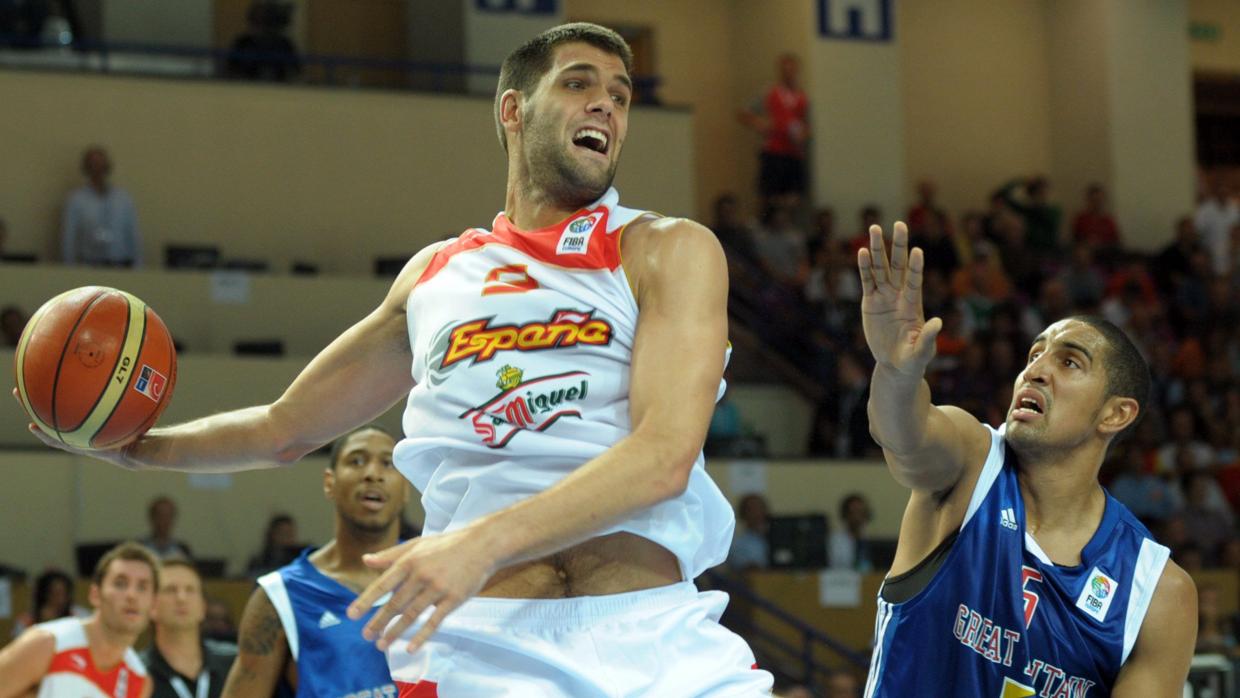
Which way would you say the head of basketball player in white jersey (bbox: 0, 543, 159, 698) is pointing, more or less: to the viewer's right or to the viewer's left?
to the viewer's right

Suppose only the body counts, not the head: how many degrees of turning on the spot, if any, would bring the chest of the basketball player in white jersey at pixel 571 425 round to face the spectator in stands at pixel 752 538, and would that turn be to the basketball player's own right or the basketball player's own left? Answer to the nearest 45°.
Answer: approximately 180°

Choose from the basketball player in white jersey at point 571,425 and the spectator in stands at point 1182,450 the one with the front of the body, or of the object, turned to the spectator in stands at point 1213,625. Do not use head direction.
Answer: the spectator in stands at point 1182,450

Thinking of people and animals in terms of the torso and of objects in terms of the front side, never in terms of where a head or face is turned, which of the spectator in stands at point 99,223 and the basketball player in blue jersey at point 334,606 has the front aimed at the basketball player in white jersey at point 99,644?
the spectator in stands

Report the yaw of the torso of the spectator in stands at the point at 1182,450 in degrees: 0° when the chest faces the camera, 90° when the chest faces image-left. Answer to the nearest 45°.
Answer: approximately 0°

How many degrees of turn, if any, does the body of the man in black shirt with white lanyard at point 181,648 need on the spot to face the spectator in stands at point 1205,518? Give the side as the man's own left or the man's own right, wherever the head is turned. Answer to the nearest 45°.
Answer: approximately 135° to the man's own left

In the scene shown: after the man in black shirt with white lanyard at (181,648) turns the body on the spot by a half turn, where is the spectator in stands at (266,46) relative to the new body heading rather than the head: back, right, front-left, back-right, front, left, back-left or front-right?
front

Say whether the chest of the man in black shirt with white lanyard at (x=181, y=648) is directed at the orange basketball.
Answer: yes
